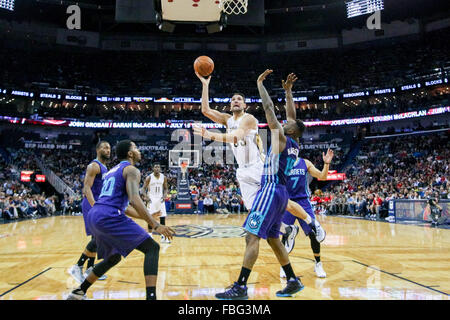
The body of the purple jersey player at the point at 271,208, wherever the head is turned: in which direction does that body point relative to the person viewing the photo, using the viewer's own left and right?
facing away from the viewer and to the left of the viewer

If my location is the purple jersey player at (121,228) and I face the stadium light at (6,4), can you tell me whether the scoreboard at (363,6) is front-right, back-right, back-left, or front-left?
front-right

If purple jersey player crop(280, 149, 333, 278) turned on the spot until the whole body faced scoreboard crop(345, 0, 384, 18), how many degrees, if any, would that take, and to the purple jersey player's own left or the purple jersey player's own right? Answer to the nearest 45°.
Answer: approximately 135° to the purple jersey player's own right

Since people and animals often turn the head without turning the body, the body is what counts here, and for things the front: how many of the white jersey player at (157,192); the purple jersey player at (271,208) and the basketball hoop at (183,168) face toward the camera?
2

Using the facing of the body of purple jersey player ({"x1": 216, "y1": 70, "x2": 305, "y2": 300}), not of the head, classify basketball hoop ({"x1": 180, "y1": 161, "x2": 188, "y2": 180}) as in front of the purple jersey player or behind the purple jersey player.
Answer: in front

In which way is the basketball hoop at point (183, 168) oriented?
toward the camera

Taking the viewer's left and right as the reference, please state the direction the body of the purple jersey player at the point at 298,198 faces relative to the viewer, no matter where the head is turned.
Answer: facing the viewer and to the left of the viewer

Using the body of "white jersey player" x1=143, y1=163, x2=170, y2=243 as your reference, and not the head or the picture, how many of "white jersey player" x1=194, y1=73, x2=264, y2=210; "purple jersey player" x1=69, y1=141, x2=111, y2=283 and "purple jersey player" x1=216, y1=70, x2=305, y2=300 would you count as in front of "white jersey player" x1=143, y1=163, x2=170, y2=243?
3

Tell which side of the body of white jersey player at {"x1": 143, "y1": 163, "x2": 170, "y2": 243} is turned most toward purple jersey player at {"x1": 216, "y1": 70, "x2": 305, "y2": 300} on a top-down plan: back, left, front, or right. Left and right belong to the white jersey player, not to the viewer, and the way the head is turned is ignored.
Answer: front

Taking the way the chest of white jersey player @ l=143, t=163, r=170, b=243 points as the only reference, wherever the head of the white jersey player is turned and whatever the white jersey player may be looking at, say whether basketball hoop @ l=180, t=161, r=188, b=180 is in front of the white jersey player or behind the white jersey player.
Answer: behind

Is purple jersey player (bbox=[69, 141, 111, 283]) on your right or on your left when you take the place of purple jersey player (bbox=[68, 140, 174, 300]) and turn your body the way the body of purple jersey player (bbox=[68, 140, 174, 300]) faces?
on your left

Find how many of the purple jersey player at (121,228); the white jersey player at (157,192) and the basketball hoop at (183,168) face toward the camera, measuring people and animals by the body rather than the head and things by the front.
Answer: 2

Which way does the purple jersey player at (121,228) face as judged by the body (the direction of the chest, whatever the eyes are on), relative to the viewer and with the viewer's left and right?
facing away from the viewer and to the right of the viewer

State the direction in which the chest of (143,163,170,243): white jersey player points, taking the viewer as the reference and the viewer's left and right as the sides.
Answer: facing the viewer
